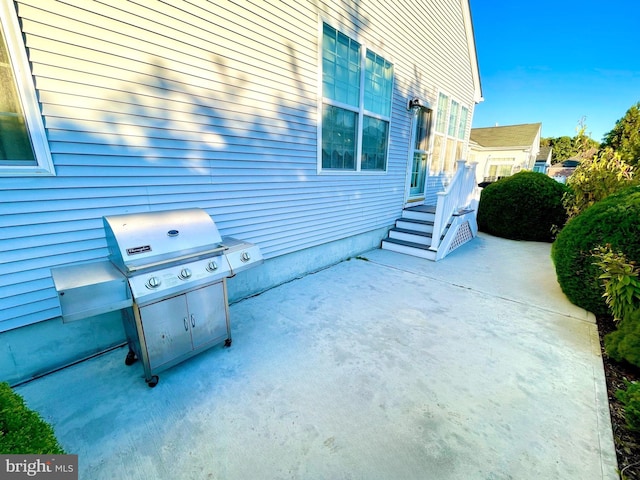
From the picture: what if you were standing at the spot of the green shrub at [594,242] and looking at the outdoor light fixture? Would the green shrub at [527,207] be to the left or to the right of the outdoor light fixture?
right

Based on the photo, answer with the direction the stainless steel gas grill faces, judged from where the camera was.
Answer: facing the viewer and to the right of the viewer

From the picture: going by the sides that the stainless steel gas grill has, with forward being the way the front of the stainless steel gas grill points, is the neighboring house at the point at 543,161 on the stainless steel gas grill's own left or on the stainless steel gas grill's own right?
on the stainless steel gas grill's own left

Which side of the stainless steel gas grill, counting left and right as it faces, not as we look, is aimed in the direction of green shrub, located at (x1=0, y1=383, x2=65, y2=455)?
right

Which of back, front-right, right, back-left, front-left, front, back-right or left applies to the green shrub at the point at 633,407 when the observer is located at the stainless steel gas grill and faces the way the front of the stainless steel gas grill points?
front

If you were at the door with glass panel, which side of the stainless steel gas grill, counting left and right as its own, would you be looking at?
left

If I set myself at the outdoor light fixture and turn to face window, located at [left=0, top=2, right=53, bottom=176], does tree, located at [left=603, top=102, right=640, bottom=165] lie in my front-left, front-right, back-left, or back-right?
back-left

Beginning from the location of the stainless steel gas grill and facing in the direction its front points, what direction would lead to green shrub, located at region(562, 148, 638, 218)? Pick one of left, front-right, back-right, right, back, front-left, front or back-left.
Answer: front-left

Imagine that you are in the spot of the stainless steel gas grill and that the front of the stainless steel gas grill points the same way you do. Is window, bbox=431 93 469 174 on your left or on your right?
on your left

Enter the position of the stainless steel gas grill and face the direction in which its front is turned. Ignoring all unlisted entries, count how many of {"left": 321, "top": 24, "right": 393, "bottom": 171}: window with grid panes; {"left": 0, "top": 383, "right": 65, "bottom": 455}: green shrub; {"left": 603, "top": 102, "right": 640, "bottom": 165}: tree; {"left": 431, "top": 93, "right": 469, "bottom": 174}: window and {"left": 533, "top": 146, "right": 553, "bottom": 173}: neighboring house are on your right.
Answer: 1

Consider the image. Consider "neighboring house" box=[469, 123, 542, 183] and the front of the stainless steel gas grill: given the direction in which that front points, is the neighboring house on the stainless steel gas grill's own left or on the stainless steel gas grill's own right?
on the stainless steel gas grill's own left

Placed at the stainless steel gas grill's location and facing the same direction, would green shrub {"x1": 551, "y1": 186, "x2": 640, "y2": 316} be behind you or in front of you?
in front
